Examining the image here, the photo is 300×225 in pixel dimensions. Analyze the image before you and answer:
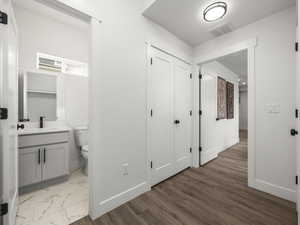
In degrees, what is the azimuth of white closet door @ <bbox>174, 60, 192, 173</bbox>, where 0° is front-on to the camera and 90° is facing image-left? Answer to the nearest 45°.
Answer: approximately 315°

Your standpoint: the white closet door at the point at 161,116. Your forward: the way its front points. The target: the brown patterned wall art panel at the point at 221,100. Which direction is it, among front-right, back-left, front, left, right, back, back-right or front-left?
left

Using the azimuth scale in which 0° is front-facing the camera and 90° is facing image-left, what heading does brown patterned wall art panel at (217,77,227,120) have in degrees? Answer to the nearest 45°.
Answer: approximately 270°

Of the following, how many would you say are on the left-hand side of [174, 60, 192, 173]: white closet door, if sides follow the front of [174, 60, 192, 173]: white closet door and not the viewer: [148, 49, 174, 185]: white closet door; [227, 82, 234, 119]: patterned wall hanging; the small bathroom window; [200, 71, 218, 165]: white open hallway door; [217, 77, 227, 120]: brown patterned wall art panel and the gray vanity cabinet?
3

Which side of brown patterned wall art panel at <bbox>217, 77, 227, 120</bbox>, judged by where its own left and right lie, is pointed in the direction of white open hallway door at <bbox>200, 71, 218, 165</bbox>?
right

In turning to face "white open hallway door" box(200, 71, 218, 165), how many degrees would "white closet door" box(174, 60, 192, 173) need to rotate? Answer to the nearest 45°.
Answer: approximately 90° to its left

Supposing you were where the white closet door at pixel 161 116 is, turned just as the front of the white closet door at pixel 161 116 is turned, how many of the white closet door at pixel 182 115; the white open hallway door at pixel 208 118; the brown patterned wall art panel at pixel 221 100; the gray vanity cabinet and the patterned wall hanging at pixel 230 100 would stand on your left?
4

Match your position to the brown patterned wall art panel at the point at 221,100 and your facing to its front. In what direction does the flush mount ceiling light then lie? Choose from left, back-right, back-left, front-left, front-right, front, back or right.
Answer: right

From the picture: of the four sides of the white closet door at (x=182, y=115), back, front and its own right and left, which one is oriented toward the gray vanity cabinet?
right
